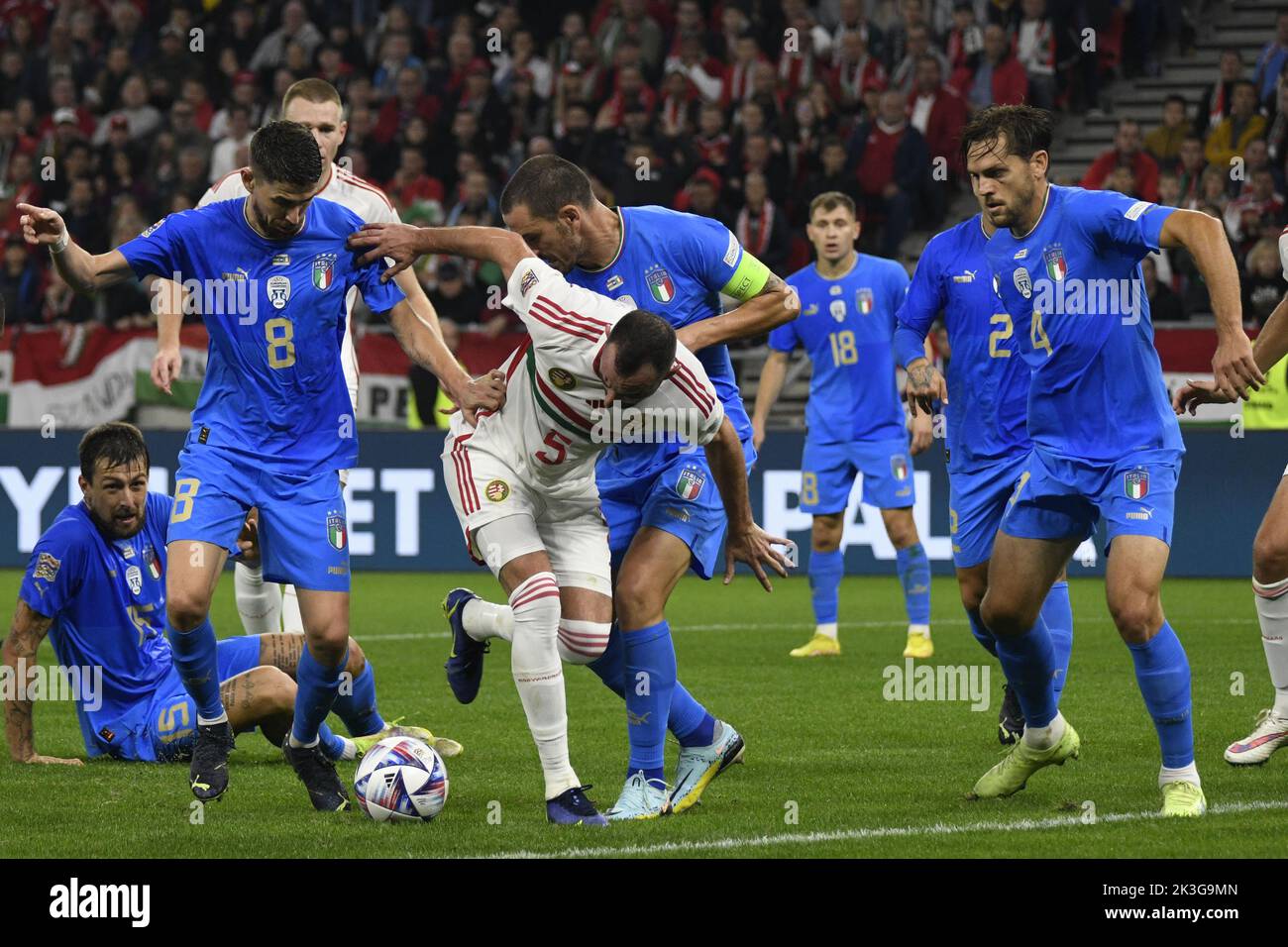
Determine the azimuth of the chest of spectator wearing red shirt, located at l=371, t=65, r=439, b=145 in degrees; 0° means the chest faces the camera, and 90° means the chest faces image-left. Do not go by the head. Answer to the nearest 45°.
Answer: approximately 0°

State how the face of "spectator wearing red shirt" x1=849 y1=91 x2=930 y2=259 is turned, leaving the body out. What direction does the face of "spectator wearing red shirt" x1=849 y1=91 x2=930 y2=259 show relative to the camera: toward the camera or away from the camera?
toward the camera

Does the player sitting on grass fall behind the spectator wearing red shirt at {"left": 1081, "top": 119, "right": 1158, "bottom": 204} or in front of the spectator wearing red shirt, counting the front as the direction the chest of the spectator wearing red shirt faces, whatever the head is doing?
in front

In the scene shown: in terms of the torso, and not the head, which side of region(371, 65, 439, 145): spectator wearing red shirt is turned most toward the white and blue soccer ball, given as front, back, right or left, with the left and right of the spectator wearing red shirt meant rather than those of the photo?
front

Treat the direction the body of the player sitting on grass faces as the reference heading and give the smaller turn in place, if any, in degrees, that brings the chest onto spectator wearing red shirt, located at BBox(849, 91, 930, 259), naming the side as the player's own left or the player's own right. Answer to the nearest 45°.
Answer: approximately 90° to the player's own left

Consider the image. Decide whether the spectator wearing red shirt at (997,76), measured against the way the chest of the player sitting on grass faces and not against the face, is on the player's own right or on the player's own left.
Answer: on the player's own left

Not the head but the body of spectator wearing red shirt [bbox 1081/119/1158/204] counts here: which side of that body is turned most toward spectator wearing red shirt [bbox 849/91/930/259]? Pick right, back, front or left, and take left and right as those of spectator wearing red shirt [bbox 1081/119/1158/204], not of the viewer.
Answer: right

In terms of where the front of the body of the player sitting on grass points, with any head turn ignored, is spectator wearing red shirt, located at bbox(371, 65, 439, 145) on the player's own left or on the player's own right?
on the player's own left

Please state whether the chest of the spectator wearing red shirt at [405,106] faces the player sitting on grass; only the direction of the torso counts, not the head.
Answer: yes

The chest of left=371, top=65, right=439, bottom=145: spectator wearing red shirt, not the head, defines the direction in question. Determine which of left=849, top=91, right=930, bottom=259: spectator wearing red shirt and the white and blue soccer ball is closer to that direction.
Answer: the white and blue soccer ball

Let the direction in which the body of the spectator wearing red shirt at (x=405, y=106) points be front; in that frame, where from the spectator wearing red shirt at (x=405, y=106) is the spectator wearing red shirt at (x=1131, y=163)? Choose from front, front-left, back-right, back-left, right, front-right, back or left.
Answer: front-left

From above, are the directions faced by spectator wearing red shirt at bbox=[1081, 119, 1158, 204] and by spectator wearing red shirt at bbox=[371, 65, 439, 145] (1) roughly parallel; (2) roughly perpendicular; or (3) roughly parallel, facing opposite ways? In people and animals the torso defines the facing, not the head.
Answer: roughly parallel

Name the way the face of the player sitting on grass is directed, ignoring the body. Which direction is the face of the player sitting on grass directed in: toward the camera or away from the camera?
toward the camera

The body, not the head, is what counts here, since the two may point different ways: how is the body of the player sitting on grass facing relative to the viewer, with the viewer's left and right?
facing the viewer and to the right of the viewer

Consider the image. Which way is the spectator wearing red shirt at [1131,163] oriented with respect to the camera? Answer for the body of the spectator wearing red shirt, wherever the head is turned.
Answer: toward the camera
